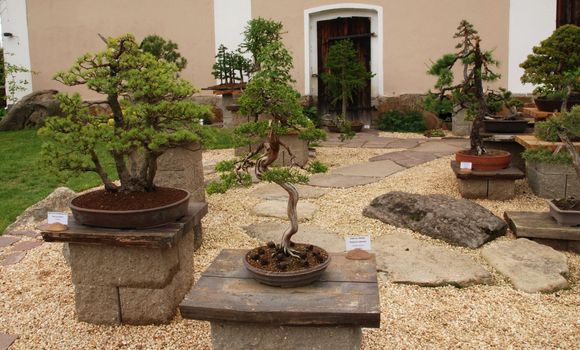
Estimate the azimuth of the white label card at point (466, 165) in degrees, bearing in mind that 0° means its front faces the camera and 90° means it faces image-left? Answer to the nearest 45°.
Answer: approximately 0°

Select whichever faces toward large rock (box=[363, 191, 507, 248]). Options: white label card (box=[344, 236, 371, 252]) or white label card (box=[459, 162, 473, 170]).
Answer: white label card (box=[459, 162, 473, 170])

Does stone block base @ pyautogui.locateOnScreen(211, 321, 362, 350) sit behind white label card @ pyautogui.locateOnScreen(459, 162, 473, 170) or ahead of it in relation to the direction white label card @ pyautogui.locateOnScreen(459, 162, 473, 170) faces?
ahead

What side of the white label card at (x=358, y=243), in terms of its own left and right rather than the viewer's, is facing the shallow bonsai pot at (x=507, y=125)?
back

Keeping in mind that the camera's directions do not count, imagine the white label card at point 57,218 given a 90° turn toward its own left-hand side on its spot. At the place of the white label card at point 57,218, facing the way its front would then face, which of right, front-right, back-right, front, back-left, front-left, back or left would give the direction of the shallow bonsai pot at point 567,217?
front

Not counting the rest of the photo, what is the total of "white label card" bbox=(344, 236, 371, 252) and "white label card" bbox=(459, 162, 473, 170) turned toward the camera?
2

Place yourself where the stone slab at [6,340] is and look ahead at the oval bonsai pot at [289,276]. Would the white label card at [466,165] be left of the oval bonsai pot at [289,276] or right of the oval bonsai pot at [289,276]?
left

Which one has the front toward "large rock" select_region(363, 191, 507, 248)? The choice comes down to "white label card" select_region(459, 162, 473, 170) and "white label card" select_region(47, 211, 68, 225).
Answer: "white label card" select_region(459, 162, 473, 170)

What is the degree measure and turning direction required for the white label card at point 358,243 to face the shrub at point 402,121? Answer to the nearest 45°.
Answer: approximately 180°
